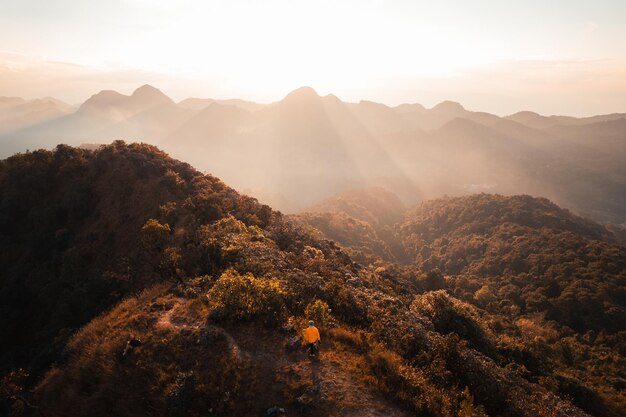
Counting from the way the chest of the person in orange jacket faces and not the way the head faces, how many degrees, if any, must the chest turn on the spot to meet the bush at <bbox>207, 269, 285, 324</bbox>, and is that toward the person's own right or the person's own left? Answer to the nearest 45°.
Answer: approximately 45° to the person's own left

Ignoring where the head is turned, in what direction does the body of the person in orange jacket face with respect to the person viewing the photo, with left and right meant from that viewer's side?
facing away from the viewer

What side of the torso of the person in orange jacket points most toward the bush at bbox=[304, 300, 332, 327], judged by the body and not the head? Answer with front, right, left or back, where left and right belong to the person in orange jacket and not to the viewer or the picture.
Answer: front

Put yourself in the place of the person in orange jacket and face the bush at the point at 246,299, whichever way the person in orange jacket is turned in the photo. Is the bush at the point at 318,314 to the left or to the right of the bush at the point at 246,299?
right

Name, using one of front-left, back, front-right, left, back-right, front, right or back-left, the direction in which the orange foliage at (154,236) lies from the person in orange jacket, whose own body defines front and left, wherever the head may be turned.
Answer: front-left

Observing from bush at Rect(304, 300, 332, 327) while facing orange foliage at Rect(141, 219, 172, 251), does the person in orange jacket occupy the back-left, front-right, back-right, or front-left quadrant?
back-left
